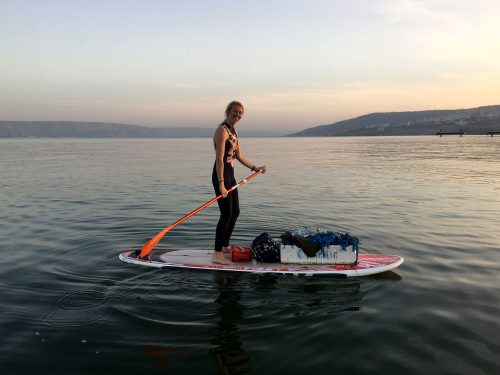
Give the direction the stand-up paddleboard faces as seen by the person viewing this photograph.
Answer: facing to the right of the viewer
